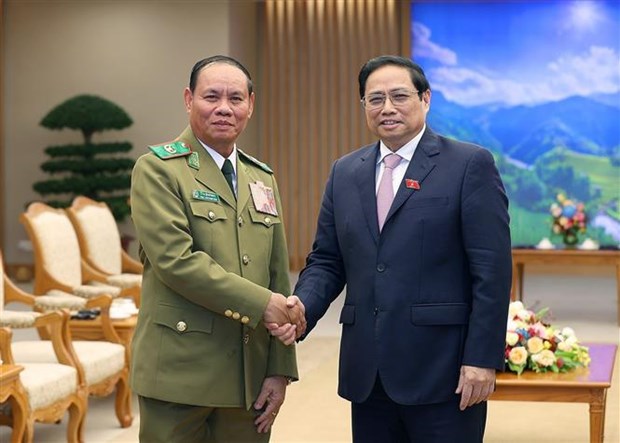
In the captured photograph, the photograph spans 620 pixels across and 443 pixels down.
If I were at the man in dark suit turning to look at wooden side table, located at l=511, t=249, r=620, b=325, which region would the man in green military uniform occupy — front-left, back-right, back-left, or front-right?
back-left

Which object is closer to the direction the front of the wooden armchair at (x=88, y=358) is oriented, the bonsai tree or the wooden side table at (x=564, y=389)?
the wooden side table

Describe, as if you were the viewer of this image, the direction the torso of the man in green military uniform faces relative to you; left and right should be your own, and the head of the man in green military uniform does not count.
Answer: facing the viewer and to the right of the viewer

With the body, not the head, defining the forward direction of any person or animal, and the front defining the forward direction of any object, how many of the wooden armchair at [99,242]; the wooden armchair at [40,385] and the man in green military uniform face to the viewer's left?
0

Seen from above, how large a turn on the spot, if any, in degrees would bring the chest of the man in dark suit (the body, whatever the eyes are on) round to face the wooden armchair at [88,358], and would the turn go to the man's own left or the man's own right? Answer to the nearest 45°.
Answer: approximately 90° to the man's own right

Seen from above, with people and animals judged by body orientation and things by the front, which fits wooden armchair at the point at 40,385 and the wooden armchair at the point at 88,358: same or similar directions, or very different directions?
same or similar directions

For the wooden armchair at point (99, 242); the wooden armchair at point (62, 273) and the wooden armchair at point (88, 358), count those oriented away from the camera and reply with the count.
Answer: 0

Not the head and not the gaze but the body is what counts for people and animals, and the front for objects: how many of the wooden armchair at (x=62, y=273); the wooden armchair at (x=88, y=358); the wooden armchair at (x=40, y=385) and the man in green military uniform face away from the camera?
0

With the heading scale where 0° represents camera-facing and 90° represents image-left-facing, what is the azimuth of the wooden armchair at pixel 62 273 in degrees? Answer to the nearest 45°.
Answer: approximately 315°

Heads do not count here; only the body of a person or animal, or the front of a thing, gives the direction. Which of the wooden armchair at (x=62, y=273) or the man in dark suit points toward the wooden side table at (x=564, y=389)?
the wooden armchair
